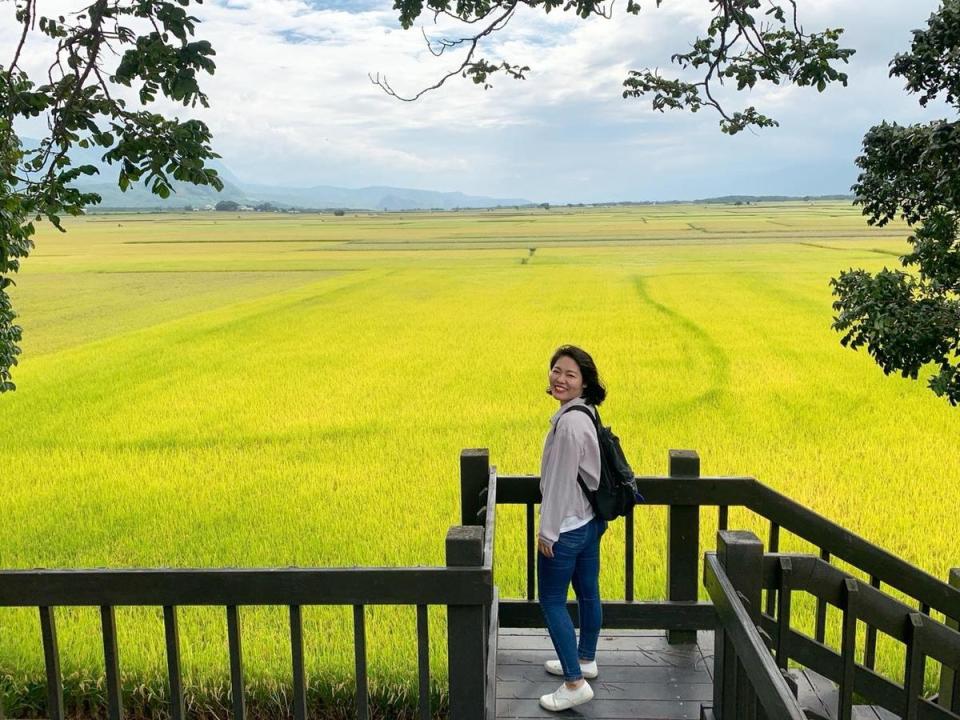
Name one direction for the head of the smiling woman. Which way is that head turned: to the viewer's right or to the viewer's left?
to the viewer's left

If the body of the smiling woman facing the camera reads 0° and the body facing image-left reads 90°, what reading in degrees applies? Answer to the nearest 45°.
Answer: approximately 90°

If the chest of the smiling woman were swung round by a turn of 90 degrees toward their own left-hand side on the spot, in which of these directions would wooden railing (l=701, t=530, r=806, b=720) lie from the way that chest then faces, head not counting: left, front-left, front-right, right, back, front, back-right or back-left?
front-left

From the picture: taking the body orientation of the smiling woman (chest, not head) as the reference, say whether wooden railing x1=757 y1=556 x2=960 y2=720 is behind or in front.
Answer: behind
